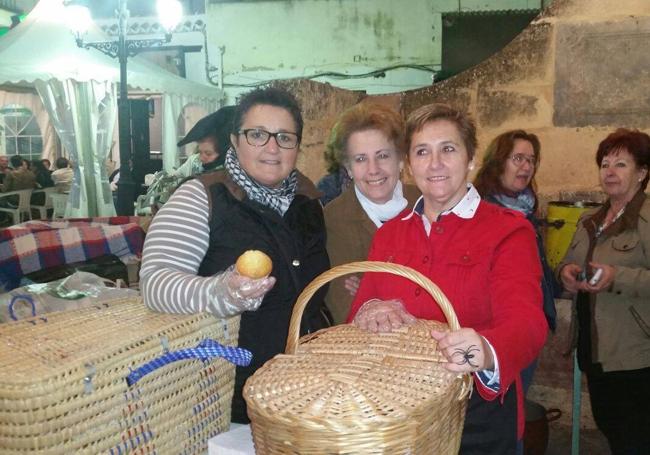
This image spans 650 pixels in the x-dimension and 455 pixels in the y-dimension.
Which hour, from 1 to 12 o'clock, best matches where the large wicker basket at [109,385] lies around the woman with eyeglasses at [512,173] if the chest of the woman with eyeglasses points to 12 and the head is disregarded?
The large wicker basket is roughly at 2 o'clock from the woman with eyeglasses.

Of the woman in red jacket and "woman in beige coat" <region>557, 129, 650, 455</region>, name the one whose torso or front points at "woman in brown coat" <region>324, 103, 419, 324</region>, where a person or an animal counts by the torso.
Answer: "woman in beige coat" <region>557, 129, 650, 455</region>

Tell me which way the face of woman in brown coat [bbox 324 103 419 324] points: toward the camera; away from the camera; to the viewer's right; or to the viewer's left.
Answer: toward the camera

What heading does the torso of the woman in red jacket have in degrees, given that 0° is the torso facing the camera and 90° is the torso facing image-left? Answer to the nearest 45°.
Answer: approximately 45°

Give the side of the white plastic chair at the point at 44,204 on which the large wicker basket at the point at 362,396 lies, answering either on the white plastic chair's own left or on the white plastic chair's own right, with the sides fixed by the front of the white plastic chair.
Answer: on the white plastic chair's own left

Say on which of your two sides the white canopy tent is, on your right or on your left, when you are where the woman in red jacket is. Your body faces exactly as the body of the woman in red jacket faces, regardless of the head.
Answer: on your right

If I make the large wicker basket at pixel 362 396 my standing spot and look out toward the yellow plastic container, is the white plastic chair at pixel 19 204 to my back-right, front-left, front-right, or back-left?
front-left
